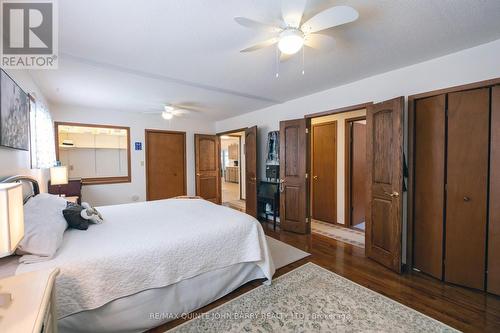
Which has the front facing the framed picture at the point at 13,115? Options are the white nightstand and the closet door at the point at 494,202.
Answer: the closet door

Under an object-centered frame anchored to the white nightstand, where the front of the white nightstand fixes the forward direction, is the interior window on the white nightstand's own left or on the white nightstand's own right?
on the white nightstand's own left

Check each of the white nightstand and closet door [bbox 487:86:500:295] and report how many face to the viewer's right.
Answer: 1

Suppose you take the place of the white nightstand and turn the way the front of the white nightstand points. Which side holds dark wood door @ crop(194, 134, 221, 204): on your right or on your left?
on your left

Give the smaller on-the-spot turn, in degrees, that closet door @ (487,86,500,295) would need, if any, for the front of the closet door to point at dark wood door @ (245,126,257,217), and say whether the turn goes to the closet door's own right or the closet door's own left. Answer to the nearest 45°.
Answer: approximately 45° to the closet door's own right

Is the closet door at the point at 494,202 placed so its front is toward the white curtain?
yes

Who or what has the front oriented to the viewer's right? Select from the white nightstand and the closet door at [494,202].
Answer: the white nightstand

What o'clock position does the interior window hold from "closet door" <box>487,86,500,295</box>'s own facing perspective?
The interior window is roughly at 1 o'clock from the closet door.

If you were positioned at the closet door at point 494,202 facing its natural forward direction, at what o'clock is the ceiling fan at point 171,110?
The ceiling fan is roughly at 1 o'clock from the closet door.

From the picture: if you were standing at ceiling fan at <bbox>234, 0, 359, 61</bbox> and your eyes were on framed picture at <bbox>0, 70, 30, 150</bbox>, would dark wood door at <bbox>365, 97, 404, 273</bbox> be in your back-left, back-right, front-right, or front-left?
back-right

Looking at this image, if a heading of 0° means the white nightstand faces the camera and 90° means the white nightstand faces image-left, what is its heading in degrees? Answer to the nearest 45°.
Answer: approximately 270°

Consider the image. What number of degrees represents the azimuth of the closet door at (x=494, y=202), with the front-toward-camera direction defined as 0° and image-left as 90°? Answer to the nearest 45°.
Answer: approximately 45°

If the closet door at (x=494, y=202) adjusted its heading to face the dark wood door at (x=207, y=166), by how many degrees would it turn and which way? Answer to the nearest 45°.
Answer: approximately 45° to its right

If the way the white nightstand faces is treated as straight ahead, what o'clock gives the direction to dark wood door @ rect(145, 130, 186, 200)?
The dark wood door is roughly at 10 o'clock from the white nightstand.
